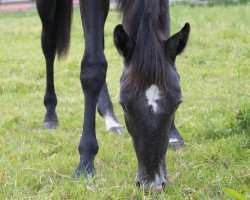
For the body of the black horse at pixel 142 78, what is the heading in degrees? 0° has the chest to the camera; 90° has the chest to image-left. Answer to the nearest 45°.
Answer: approximately 315°
